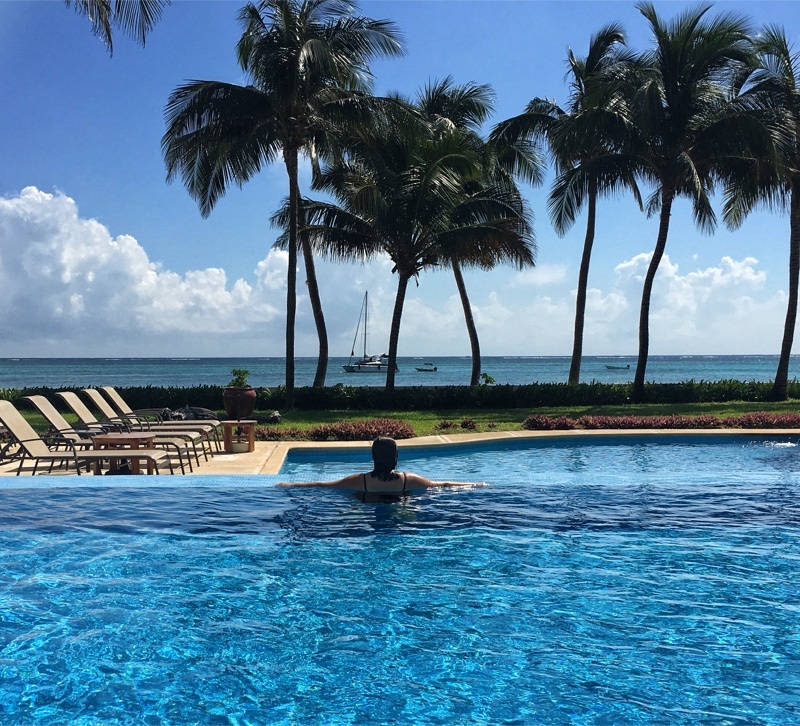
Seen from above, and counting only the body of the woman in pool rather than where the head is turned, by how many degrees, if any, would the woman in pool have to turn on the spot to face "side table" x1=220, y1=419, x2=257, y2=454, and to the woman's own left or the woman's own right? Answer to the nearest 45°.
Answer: approximately 45° to the woman's own left

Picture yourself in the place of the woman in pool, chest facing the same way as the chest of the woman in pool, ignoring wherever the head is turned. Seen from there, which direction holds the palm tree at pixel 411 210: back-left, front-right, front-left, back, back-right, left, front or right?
front

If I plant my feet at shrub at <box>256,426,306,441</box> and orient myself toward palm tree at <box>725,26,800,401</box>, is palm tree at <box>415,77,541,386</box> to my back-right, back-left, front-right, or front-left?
front-left

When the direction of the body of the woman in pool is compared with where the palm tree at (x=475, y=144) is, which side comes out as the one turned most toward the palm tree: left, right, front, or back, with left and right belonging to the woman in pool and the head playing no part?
front

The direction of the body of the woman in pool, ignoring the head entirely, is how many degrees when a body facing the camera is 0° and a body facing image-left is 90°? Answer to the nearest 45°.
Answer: approximately 180°

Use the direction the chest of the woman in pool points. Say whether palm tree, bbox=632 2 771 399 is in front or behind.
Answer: in front

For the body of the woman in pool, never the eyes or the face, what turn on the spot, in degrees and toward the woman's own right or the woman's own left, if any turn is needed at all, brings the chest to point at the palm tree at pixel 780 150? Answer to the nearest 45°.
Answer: approximately 45° to the woman's own right

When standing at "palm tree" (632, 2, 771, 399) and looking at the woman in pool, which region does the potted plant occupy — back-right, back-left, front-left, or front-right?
front-right

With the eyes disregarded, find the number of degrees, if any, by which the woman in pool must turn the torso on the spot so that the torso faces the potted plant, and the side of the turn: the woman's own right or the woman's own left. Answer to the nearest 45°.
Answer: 0° — they already face it

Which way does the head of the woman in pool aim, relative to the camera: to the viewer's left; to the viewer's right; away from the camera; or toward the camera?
away from the camera

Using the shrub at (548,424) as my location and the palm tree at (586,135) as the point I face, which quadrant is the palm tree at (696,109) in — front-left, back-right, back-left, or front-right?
front-right

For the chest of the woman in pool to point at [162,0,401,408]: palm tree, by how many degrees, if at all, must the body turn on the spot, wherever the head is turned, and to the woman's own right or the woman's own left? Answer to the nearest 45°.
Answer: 0° — they already face it
